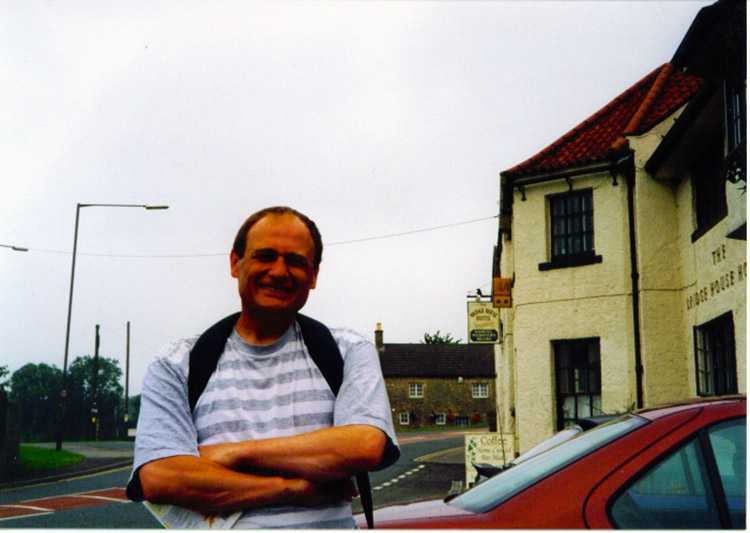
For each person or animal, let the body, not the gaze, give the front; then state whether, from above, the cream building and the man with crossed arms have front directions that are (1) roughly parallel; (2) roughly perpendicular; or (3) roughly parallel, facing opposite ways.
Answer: roughly perpendicular

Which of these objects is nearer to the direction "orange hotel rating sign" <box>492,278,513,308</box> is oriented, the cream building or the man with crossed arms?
the man with crossed arms

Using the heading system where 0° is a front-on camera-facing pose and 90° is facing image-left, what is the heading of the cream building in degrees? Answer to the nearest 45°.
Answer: approximately 45°

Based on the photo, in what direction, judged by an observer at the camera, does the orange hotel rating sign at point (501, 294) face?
facing the viewer

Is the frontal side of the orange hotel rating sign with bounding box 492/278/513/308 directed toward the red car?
yes

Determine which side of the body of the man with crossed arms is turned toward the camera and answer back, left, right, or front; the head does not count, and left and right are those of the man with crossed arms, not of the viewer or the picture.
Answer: front

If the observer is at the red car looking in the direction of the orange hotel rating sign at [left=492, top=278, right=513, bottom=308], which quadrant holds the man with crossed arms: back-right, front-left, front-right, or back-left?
back-left
